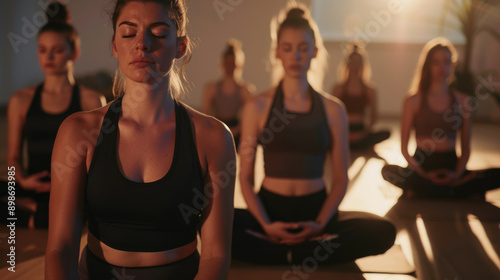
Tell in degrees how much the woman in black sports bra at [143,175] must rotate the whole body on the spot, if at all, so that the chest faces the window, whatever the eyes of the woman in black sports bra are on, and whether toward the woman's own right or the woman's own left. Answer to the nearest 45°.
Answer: approximately 135° to the woman's own left

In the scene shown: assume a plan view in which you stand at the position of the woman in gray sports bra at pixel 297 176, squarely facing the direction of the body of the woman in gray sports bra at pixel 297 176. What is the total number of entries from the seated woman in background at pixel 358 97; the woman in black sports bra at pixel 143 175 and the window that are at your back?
2

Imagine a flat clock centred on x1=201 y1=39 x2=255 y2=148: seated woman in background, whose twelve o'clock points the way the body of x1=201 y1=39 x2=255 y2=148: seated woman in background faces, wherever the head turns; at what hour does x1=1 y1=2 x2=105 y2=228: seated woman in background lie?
x1=1 y1=2 x2=105 y2=228: seated woman in background is roughly at 1 o'clock from x1=201 y1=39 x2=255 y2=148: seated woman in background.

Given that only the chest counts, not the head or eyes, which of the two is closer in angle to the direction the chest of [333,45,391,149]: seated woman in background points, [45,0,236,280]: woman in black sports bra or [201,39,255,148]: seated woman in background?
the woman in black sports bra

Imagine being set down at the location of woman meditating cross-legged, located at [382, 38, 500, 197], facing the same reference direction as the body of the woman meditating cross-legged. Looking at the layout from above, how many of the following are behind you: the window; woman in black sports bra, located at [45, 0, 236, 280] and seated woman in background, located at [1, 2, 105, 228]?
1

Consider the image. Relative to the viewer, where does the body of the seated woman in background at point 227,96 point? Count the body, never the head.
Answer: toward the camera

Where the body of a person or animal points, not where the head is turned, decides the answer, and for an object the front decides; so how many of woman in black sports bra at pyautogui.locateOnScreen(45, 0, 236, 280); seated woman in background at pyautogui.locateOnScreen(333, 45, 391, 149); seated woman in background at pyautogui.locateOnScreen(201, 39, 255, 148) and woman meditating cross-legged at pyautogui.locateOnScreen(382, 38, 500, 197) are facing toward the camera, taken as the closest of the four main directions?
4

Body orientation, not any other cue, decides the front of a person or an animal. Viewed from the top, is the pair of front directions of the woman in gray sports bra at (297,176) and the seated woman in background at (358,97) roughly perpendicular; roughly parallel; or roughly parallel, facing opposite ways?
roughly parallel

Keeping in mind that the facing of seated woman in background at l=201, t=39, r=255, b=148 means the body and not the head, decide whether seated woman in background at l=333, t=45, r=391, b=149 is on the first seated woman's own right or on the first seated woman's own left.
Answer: on the first seated woman's own left

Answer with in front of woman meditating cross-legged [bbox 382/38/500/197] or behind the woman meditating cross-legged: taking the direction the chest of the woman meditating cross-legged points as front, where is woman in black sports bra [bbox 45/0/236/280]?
in front

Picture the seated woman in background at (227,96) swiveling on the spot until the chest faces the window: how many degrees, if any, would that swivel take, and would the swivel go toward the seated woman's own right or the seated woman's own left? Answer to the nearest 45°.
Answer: approximately 135° to the seated woman's own left

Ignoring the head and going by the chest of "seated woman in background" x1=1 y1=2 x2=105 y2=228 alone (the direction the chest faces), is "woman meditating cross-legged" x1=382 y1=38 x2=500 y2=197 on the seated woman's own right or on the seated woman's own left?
on the seated woman's own left

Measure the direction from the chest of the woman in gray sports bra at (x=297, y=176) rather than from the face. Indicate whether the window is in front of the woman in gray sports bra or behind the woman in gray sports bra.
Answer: behind

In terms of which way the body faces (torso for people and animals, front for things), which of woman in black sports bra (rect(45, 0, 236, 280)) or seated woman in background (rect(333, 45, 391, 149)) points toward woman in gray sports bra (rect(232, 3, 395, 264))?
the seated woman in background

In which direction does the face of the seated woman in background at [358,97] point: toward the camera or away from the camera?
toward the camera

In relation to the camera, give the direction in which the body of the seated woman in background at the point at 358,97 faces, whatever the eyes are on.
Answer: toward the camera

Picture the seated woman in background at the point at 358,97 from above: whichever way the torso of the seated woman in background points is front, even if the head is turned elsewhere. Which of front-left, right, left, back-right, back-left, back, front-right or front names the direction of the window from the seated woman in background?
back

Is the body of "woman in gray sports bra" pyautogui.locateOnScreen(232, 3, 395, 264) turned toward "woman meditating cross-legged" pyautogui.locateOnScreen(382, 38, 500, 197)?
no

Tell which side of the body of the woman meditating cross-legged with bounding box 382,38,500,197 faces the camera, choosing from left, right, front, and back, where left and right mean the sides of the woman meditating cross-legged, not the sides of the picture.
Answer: front

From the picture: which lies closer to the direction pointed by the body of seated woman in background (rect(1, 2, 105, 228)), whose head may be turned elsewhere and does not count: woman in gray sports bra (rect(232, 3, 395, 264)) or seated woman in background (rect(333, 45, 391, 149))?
the woman in gray sports bra

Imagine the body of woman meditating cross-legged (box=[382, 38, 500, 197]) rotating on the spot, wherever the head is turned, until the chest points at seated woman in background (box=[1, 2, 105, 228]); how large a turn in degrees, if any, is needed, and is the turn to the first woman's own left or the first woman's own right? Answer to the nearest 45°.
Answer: approximately 45° to the first woman's own right
